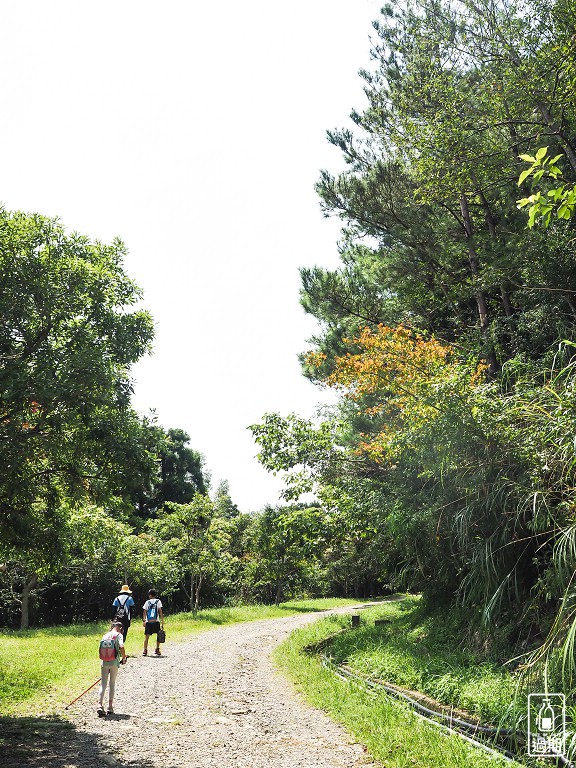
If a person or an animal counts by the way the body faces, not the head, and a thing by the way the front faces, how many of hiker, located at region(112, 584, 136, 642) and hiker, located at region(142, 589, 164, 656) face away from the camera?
2

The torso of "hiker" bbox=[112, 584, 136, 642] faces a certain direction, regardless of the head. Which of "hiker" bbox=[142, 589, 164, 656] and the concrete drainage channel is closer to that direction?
the hiker

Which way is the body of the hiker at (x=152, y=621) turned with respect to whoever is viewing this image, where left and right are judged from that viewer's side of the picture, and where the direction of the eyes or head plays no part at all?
facing away from the viewer

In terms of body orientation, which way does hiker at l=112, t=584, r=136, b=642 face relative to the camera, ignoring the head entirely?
away from the camera
